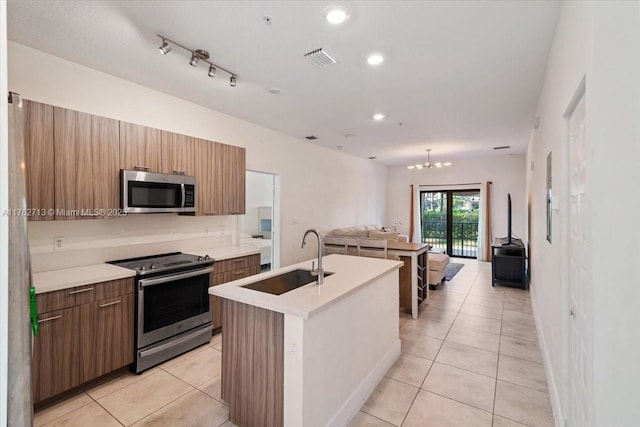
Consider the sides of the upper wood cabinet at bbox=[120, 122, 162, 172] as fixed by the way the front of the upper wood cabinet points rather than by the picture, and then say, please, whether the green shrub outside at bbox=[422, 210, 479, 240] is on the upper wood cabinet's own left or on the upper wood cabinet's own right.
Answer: on the upper wood cabinet's own left

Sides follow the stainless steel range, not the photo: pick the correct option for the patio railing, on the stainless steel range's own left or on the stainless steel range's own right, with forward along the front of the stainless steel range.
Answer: on the stainless steel range's own left

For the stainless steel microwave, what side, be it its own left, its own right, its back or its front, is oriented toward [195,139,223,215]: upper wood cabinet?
left
